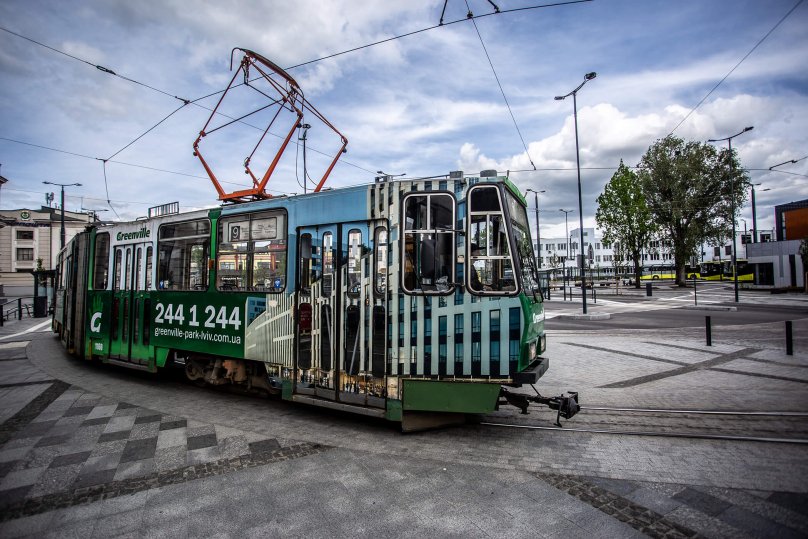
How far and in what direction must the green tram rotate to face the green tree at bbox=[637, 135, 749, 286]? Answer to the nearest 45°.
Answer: approximately 90° to its left

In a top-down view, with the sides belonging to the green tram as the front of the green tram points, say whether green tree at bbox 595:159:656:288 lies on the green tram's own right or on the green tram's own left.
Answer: on the green tram's own left

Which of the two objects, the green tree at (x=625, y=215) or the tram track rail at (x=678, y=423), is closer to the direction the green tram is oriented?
the tram track rail

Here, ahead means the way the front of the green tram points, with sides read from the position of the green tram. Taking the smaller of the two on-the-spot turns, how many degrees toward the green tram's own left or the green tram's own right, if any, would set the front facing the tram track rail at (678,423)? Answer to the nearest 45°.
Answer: approximately 45° to the green tram's own left

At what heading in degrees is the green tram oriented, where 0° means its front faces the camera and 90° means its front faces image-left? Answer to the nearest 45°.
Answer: approximately 315°

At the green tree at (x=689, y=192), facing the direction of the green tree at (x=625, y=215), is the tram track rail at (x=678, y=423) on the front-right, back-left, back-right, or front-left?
front-left

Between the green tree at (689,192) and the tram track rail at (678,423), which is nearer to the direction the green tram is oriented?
the tram track rail
